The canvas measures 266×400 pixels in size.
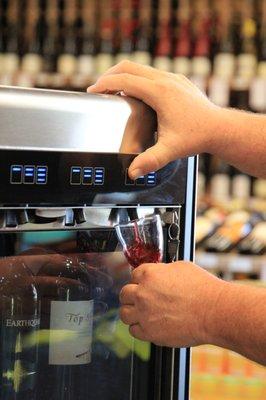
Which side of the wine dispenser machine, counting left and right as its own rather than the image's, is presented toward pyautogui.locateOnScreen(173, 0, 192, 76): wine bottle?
back

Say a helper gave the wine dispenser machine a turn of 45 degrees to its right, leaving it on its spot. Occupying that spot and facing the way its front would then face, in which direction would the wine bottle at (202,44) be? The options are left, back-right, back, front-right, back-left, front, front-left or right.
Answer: back-right

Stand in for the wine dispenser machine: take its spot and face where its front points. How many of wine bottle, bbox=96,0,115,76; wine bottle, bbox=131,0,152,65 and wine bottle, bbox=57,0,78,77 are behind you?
3

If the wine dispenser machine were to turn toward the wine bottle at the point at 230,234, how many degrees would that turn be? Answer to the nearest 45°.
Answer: approximately 180°

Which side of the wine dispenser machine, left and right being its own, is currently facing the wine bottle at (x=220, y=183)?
back

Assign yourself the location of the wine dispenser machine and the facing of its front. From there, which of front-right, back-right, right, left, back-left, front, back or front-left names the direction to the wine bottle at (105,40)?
back

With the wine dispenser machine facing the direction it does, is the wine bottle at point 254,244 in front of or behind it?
behind

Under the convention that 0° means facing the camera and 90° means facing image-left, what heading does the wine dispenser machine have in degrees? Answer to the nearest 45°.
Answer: approximately 0°

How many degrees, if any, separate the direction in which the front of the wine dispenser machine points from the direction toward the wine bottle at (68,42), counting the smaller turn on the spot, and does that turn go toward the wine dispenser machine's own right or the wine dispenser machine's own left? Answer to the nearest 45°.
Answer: approximately 180°

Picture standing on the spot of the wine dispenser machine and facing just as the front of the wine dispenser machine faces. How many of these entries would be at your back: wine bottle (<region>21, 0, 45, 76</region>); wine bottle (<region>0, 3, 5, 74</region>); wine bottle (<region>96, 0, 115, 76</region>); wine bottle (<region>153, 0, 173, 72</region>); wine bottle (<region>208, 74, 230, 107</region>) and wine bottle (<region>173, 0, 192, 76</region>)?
6

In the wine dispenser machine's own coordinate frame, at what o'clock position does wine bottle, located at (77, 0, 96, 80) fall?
The wine bottle is roughly at 6 o'clock from the wine dispenser machine.

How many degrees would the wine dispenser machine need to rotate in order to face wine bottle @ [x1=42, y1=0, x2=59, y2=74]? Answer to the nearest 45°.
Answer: approximately 180°

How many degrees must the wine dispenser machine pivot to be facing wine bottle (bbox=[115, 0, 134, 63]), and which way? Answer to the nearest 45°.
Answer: approximately 180°

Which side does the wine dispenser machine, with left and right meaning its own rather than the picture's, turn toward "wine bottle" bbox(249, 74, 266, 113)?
back
